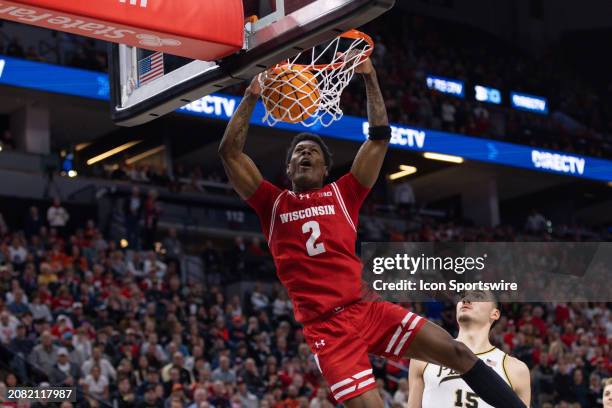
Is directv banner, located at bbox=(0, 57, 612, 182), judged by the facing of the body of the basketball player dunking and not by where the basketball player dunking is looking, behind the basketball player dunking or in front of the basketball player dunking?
behind

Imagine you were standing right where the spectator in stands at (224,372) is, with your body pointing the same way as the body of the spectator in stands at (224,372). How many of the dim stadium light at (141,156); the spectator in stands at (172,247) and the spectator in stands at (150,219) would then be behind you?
3

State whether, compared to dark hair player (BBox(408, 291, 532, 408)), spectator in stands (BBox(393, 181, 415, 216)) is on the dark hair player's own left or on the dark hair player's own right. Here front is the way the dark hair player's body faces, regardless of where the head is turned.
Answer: on the dark hair player's own right
